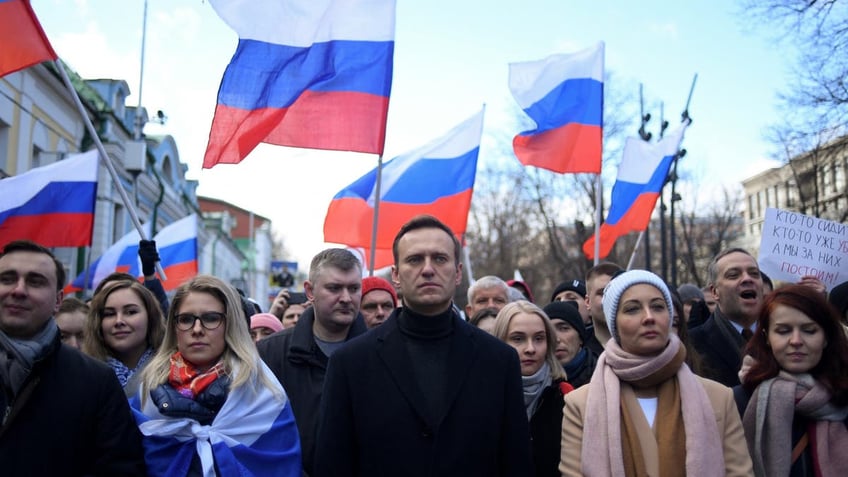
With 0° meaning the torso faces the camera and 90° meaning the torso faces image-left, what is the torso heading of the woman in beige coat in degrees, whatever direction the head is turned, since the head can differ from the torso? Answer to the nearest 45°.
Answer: approximately 0°

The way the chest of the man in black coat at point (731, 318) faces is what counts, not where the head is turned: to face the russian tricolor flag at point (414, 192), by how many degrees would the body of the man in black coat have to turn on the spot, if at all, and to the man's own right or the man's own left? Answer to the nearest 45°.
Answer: approximately 180°

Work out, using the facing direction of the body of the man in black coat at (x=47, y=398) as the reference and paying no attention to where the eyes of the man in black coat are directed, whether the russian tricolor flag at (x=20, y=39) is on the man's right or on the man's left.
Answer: on the man's right

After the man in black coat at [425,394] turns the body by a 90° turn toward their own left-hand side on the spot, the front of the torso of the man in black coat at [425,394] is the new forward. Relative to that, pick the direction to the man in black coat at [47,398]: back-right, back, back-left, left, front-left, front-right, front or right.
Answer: back

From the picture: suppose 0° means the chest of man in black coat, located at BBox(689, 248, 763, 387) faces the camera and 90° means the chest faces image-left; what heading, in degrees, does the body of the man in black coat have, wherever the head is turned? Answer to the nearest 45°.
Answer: approximately 315°

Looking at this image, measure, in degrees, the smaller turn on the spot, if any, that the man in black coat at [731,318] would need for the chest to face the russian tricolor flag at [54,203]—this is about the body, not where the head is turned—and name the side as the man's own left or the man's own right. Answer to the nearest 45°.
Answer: approximately 135° to the man's own right

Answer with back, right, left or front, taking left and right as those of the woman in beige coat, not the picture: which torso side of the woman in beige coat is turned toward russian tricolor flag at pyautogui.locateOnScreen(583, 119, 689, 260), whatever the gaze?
back

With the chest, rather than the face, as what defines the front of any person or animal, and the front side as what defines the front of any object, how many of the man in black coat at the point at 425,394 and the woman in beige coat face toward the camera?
2

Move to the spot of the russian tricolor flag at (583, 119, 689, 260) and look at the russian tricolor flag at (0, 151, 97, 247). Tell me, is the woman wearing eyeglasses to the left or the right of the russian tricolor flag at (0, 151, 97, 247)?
left

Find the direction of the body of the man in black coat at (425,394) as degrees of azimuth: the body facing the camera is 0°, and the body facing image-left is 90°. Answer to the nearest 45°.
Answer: approximately 0°

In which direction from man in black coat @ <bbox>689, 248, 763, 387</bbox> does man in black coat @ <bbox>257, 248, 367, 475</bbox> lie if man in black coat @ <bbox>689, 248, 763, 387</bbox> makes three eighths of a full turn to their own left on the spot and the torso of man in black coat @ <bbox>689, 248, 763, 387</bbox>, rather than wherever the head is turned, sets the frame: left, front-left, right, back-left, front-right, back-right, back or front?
back-left
